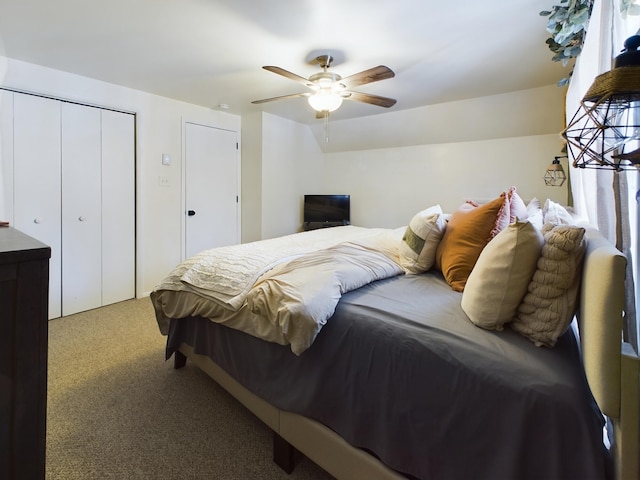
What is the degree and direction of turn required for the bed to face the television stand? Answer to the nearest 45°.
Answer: approximately 45° to its right

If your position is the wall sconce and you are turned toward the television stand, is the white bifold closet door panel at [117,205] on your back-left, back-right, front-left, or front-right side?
front-left

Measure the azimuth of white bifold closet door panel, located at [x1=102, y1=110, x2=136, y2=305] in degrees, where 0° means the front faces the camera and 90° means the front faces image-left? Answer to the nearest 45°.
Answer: approximately 315°

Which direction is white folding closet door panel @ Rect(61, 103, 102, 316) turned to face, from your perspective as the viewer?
facing the viewer and to the right of the viewer

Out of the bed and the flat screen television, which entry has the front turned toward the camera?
the flat screen television

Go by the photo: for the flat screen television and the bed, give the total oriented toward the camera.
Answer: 1

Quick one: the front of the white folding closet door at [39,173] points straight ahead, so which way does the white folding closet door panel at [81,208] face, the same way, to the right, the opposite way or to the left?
the same way

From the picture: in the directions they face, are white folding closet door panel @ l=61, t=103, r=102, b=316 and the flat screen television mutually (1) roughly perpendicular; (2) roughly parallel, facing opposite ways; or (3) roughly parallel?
roughly perpendicular

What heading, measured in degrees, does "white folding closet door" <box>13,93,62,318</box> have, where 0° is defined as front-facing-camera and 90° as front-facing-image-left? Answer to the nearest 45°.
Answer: approximately 315°

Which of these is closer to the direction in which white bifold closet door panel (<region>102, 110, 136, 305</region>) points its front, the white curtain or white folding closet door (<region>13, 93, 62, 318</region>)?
the white curtain

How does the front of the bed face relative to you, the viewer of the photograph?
facing away from the viewer and to the left of the viewer

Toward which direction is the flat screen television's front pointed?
toward the camera

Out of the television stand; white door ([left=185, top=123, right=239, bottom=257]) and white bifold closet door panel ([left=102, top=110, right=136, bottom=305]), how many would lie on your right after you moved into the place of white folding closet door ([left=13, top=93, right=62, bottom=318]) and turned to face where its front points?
0

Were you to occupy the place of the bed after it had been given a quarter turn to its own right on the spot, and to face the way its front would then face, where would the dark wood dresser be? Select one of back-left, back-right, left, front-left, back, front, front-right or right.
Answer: back

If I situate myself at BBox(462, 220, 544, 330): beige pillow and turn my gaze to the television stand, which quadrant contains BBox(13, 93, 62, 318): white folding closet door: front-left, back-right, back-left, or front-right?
front-left

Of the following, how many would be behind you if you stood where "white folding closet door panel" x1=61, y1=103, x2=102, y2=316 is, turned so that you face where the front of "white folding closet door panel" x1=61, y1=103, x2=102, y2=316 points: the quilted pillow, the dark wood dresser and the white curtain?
0
